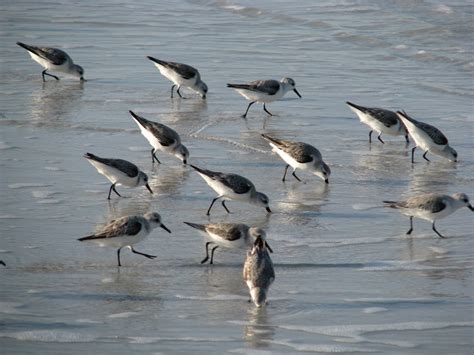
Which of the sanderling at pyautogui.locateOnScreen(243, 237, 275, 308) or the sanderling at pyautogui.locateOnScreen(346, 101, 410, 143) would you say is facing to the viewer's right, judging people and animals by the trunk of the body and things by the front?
the sanderling at pyautogui.locateOnScreen(346, 101, 410, 143)

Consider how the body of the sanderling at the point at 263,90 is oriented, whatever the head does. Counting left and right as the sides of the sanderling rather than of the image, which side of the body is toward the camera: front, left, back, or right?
right

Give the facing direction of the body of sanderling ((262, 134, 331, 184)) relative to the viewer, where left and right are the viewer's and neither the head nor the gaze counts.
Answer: facing to the right of the viewer

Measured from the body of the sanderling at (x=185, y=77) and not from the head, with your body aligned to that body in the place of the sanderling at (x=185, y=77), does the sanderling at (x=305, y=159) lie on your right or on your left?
on your right

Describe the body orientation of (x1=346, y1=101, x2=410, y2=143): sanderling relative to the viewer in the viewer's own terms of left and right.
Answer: facing to the right of the viewer

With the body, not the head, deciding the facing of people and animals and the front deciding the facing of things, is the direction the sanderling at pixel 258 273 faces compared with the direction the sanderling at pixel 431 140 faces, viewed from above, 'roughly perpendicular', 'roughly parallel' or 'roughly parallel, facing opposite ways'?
roughly perpendicular

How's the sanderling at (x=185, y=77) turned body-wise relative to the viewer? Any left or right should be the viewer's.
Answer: facing to the right of the viewer

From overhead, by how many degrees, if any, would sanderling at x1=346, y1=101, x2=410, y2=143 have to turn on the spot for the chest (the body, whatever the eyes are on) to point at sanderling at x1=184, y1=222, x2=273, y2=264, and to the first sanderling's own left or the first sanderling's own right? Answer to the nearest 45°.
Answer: approximately 90° to the first sanderling's own right

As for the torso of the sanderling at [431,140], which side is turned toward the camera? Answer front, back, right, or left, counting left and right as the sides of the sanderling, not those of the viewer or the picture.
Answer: right

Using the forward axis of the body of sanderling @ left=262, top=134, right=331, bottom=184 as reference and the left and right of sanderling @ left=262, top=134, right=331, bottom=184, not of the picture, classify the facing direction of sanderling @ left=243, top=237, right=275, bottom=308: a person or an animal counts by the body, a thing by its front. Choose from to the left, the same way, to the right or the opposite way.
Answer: to the right
